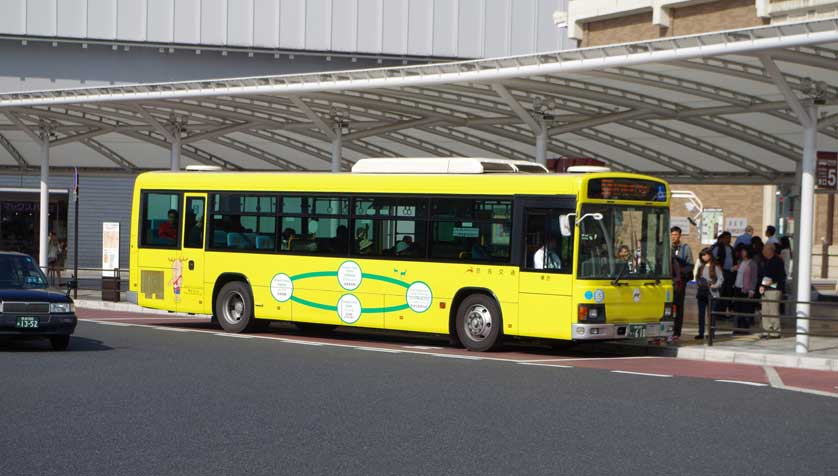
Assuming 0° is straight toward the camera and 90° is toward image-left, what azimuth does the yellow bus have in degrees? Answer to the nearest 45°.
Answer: approximately 315°

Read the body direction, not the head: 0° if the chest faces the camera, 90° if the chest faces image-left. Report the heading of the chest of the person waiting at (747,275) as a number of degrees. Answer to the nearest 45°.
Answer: approximately 45°

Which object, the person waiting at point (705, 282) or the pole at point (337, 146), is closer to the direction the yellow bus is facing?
the person waiting

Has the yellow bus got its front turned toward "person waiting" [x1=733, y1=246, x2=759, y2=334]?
no

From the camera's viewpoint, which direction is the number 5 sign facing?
toward the camera

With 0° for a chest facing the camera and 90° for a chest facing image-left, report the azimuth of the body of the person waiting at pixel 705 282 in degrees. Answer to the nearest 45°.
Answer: approximately 45°

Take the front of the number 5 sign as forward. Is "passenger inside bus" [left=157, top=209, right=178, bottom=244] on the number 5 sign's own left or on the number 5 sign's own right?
on the number 5 sign's own right

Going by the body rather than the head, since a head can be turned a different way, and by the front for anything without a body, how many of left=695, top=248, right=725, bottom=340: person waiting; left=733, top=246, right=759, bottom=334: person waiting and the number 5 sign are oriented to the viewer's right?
0

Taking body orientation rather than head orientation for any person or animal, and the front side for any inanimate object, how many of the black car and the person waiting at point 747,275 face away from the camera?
0
